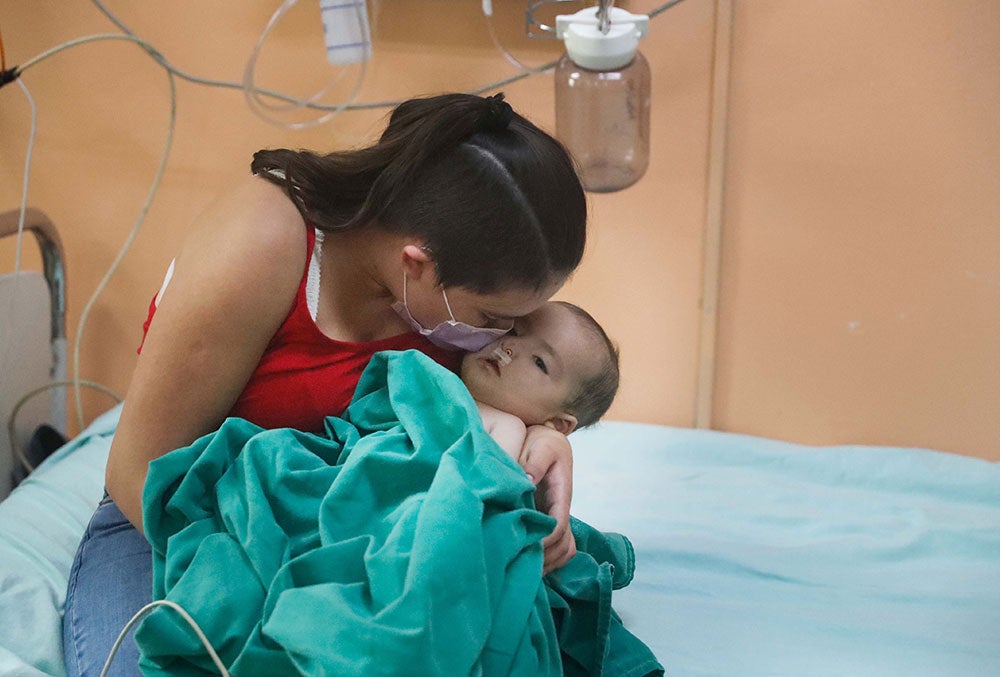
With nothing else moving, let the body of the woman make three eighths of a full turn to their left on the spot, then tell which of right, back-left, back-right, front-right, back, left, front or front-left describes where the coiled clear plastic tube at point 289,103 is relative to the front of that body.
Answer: front

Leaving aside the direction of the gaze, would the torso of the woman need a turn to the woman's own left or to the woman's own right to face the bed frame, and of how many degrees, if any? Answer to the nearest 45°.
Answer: approximately 180°

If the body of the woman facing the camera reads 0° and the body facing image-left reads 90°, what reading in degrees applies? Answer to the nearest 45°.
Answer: approximately 315°

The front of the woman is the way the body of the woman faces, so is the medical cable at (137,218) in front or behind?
behind

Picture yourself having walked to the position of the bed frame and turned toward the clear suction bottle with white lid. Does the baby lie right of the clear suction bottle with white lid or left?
right

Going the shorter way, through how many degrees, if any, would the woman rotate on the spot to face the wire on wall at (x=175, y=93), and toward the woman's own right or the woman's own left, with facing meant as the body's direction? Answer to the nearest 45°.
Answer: approximately 135° to the woman's own left
